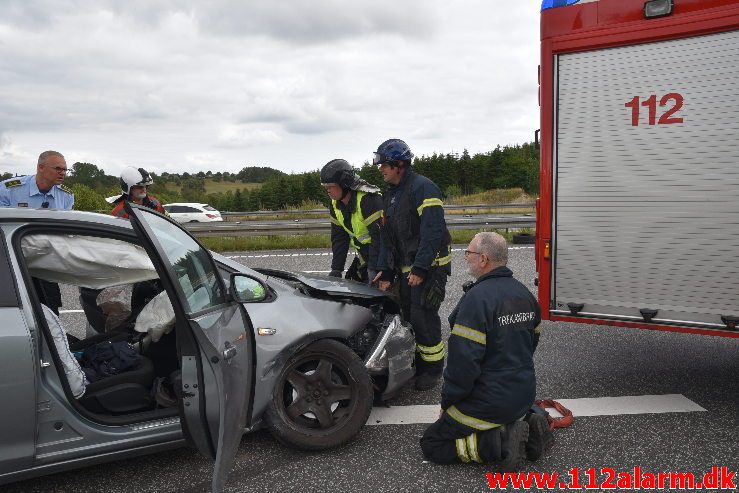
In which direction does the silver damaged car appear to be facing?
to the viewer's right

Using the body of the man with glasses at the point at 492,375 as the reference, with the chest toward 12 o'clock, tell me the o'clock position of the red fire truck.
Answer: The red fire truck is roughly at 3 o'clock from the man with glasses.

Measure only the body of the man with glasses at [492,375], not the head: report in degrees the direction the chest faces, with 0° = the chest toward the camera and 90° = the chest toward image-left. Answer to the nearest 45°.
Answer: approximately 135°

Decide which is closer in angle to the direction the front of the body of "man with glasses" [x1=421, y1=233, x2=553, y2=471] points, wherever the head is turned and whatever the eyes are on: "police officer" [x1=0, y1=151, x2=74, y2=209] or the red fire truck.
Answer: the police officer

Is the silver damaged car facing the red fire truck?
yes

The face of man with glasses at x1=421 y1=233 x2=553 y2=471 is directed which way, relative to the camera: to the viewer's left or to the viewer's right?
to the viewer's left

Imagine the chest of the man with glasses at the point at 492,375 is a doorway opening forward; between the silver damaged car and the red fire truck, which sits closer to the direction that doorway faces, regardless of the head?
the silver damaged car

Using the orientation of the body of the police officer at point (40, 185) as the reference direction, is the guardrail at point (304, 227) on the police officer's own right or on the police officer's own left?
on the police officer's own left

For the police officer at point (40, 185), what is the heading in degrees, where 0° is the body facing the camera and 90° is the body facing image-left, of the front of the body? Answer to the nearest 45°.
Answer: approximately 315°

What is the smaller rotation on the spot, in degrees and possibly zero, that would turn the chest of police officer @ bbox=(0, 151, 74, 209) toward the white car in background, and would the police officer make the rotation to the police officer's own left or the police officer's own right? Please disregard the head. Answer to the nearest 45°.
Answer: approximately 135° to the police officer's own left

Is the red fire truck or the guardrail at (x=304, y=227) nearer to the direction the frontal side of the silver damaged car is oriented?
the red fire truck

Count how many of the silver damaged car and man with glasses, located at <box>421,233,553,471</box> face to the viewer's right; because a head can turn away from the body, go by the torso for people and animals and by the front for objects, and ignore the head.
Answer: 1

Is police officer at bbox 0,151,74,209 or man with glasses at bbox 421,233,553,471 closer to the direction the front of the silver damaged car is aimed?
the man with glasses

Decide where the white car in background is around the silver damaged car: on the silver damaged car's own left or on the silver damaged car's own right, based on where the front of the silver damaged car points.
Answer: on the silver damaged car's own left
